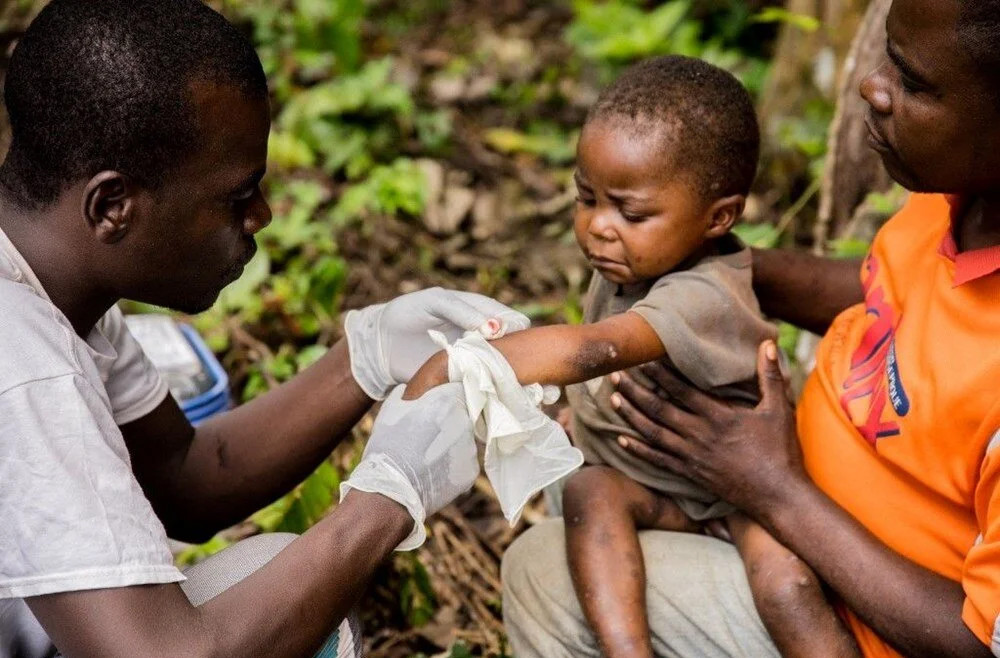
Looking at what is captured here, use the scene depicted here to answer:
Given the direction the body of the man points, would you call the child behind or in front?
in front

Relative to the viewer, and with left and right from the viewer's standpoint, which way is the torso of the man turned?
facing to the right of the viewer

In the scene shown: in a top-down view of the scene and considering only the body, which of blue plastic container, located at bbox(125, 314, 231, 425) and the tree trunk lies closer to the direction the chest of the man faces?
the tree trunk

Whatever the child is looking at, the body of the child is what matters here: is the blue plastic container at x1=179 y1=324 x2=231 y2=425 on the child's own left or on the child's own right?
on the child's own right

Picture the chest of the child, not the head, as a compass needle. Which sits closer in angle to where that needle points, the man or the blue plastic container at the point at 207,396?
the man

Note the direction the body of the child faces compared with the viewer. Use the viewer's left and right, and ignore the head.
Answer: facing the viewer and to the left of the viewer

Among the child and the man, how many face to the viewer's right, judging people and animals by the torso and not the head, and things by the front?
1

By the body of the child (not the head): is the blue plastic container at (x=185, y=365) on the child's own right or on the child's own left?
on the child's own right

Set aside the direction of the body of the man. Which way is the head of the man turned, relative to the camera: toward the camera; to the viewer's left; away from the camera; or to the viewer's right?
to the viewer's right

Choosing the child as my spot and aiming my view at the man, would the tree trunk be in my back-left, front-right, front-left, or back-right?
back-right
